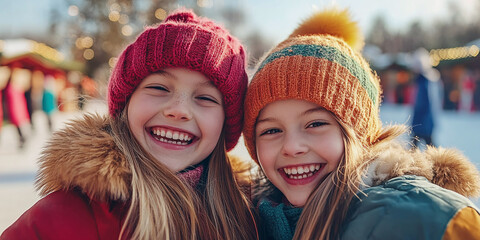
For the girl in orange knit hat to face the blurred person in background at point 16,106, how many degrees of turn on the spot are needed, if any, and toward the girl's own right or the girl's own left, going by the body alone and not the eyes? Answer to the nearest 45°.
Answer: approximately 90° to the girl's own right

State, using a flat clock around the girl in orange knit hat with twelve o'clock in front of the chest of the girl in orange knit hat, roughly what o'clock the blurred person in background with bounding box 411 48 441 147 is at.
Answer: The blurred person in background is roughly at 5 o'clock from the girl in orange knit hat.

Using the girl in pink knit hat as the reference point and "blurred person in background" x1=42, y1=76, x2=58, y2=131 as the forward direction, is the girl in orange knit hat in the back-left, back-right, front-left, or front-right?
back-right

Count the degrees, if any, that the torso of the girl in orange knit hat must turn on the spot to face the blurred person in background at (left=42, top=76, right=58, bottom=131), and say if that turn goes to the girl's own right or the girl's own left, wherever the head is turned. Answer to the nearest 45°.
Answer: approximately 90° to the girl's own right

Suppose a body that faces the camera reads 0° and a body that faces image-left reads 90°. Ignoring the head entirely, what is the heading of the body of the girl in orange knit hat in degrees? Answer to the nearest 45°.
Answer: approximately 45°

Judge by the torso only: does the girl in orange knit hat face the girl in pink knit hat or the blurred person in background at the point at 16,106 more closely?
the girl in pink knit hat
